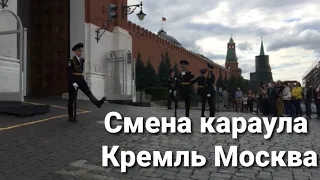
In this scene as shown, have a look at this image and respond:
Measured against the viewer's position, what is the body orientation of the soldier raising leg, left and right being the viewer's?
facing the viewer and to the right of the viewer

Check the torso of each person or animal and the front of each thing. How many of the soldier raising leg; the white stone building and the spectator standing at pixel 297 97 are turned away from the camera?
0

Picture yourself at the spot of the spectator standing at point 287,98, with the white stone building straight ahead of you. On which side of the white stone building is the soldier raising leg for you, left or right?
left

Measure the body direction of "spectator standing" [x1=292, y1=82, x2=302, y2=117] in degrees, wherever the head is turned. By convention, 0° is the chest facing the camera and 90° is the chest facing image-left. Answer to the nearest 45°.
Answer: approximately 45°

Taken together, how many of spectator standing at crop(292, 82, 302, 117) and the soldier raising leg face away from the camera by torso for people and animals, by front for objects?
0

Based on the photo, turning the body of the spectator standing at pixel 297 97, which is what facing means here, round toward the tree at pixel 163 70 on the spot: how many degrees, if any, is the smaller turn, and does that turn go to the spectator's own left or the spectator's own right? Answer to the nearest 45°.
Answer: approximately 90° to the spectator's own right

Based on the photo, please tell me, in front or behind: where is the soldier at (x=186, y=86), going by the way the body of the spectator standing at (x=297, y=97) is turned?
in front

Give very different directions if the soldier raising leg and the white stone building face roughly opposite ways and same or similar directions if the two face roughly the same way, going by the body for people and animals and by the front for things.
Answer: same or similar directions

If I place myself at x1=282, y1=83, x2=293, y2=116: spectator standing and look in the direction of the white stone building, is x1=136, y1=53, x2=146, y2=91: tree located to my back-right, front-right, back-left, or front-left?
front-right

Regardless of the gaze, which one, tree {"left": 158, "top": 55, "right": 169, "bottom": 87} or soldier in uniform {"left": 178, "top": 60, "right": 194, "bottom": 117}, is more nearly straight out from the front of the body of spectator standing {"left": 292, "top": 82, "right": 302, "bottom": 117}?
the soldier in uniform

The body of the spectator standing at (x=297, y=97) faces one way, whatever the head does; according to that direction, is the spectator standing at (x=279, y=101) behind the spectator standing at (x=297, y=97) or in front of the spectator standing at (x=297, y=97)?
in front
